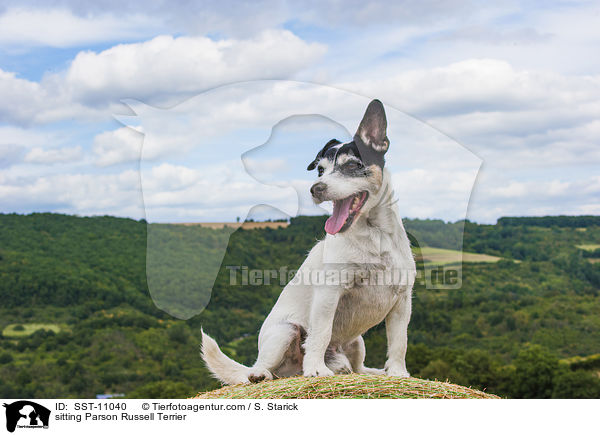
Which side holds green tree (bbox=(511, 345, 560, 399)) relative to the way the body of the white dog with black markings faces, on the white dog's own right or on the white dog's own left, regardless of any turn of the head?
on the white dog's own left

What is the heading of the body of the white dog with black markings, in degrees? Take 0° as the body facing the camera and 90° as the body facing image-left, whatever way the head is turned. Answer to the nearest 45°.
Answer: approximately 315°
